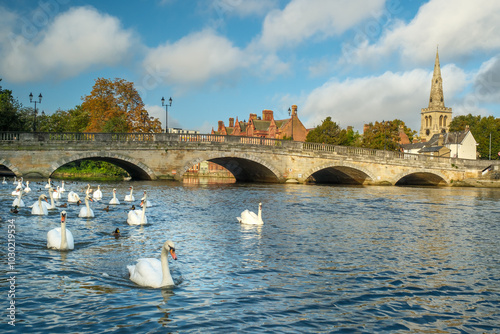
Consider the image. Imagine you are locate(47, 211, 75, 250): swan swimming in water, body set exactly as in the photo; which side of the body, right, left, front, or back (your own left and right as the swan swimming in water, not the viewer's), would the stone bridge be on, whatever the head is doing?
back

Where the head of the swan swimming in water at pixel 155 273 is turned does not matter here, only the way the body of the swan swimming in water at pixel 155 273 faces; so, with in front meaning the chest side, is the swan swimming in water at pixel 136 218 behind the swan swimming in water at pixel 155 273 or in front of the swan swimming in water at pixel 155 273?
behind

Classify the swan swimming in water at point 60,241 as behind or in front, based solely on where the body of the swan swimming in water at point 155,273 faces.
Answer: behind

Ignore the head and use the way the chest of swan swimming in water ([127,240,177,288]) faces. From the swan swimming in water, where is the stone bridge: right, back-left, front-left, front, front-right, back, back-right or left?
back-left

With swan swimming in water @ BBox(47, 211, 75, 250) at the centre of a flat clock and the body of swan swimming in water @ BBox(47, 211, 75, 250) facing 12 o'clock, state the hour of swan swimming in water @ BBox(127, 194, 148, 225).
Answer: swan swimming in water @ BBox(127, 194, 148, 225) is roughly at 7 o'clock from swan swimming in water @ BBox(47, 211, 75, 250).

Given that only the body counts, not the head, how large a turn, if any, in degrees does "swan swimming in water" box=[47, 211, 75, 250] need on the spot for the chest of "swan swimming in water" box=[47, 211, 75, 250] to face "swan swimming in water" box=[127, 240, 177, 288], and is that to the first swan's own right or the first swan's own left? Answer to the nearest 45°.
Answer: approximately 45° to the first swan's own left

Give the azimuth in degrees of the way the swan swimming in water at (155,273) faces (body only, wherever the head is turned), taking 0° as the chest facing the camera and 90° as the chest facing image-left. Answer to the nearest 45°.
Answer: approximately 315°
